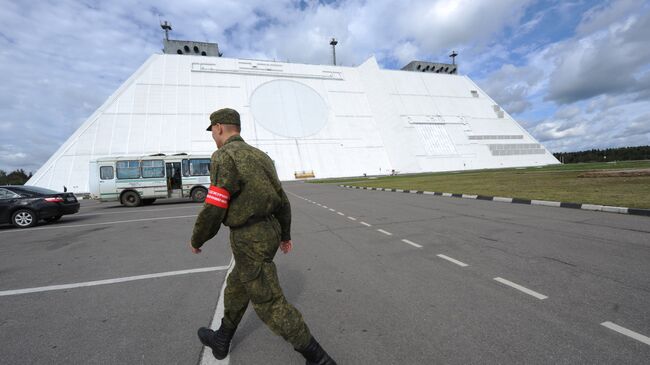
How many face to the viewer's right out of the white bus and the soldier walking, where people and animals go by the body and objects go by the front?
1

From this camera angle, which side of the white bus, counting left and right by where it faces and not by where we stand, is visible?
right

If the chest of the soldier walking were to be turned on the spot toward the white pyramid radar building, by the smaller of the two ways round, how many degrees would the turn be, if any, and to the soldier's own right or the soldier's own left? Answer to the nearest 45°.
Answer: approximately 45° to the soldier's own right

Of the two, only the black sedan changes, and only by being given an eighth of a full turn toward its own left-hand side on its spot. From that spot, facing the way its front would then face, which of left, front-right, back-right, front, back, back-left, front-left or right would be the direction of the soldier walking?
left

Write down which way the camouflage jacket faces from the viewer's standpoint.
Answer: facing away from the viewer and to the left of the viewer

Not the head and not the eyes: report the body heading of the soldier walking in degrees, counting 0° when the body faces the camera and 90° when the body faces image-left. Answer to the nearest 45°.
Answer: approximately 135°

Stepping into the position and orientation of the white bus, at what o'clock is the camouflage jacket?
The camouflage jacket is roughly at 3 o'clock from the white bus.

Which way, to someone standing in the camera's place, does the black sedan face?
facing away from the viewer and to the left of the viewer
